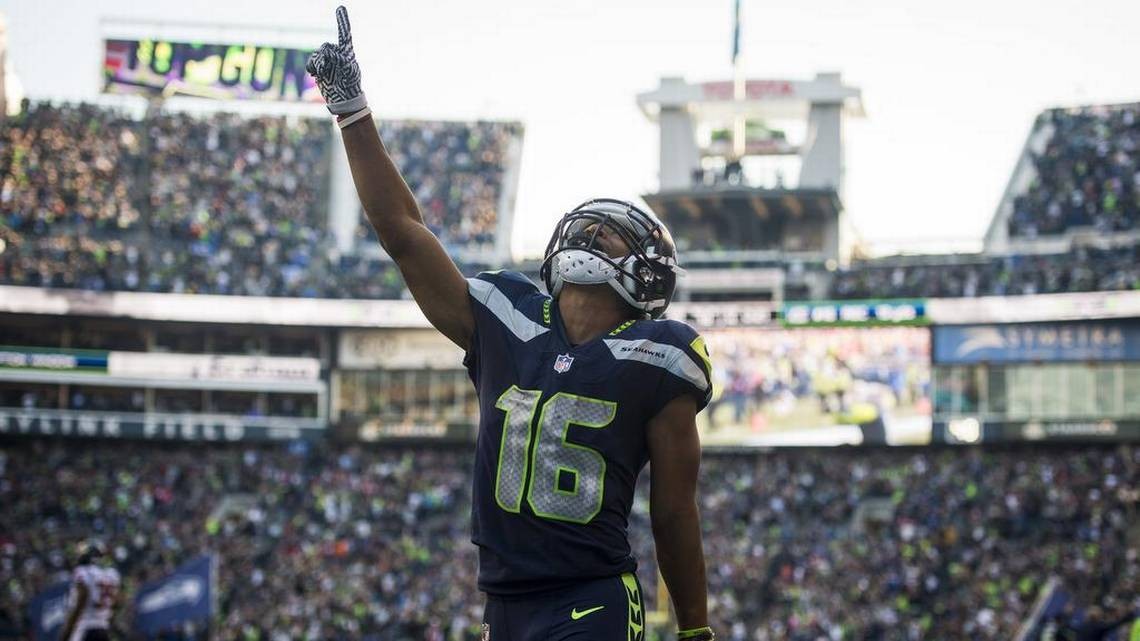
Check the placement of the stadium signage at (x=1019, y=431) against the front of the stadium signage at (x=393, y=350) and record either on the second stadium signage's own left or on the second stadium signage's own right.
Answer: on the second stadium signage's own left

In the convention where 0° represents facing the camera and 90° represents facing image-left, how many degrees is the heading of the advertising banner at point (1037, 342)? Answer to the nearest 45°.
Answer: approximately 0°

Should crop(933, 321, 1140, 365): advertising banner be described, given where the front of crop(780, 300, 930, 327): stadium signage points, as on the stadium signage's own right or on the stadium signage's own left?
on the stadium signage's own left

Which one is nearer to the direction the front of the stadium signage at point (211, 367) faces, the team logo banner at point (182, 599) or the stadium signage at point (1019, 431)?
the team logo banner

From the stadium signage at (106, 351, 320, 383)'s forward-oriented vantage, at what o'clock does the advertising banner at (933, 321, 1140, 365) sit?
The advertising banner is roughly at 10 o'clock from the stadium signage.

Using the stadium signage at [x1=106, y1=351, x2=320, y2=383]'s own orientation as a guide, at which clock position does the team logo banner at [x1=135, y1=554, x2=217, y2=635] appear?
The team logo banner is roughly at 12 o'clock from the stadium signage.

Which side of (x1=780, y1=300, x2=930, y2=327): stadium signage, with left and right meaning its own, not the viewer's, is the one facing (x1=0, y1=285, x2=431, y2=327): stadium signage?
right

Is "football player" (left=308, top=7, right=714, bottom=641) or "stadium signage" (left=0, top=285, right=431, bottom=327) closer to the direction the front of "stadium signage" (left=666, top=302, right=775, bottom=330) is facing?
the football player

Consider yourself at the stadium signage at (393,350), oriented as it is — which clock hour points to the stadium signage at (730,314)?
the stadium signage at (730,314) is roughly at 10 o'clock from the stadium signage at (393,350).
